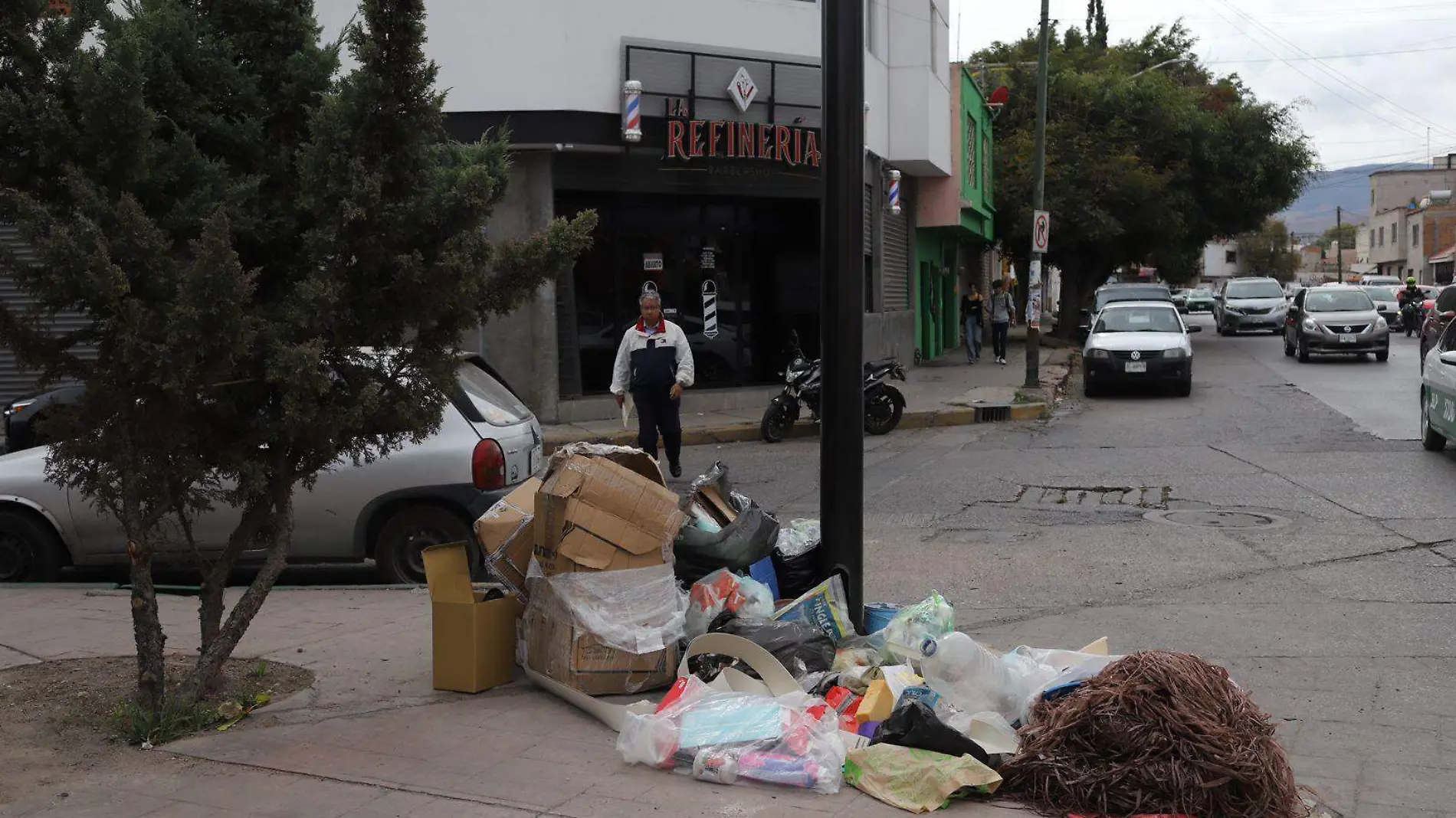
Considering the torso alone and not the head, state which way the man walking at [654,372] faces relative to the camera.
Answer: toward the camera

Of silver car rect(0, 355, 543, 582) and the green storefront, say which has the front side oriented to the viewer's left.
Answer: the silver car

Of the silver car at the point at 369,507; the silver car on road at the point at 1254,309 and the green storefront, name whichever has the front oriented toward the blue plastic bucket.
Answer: the silver car on road

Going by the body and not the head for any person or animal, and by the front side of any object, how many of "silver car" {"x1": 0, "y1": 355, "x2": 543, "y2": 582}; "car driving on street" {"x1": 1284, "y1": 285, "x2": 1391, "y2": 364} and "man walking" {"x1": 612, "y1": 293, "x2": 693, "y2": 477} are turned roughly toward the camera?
2

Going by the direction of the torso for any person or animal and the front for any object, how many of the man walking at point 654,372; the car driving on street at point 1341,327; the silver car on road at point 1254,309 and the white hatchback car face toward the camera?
4

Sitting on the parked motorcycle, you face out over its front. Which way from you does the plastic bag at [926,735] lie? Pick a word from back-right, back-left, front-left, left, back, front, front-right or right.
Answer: front-left

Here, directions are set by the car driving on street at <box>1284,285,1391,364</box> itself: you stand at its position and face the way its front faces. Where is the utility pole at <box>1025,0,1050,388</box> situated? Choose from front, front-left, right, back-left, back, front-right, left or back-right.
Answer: front-right

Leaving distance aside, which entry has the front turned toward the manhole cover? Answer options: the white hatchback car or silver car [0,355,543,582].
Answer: the white hatchback car

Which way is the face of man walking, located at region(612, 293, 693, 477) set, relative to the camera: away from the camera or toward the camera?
toward the camera

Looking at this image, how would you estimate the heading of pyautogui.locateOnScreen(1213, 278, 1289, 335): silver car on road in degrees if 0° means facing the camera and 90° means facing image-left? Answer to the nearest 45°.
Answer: approximately 0°

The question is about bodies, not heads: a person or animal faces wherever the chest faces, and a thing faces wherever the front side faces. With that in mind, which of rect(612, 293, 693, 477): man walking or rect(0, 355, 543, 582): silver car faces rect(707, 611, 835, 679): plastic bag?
the man walking

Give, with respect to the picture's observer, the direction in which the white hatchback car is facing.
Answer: facing the viewer

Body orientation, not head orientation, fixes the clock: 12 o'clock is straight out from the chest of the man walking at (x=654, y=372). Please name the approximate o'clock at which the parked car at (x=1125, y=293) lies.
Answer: The parked car is roughly at 7 o'clock from the man walking.

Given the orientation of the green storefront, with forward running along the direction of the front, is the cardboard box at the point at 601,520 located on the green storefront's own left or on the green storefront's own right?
on the green storefront's own right

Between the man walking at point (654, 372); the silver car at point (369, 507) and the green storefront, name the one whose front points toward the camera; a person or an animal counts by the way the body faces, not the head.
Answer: the man walking

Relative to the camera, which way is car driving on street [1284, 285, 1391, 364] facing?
toward the camera

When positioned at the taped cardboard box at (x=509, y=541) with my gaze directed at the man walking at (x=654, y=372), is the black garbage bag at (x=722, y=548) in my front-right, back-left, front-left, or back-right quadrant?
front-right

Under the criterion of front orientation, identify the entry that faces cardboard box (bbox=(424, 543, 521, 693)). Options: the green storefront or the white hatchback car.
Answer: the white hatchback car
